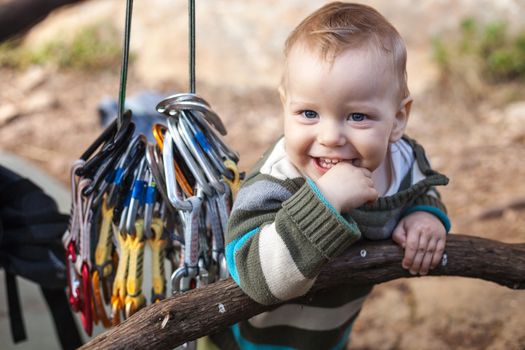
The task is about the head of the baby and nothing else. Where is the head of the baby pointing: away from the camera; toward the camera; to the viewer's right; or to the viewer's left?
toward the camera

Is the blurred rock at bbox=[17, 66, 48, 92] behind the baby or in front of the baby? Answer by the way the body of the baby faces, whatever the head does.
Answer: behind

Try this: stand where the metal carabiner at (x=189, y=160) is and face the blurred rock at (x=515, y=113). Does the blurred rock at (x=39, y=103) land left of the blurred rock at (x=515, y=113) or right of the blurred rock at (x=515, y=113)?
left

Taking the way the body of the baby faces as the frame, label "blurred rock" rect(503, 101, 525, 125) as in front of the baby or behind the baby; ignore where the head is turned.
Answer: behind

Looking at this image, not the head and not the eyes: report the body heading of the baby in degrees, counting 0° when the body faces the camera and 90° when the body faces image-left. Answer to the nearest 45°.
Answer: approximately 0°
